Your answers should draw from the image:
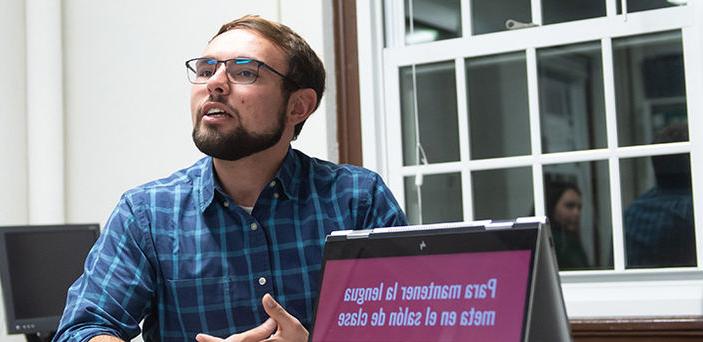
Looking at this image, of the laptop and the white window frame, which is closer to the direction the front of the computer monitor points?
the laptop

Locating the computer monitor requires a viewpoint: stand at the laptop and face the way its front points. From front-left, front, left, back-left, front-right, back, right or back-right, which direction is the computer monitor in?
right

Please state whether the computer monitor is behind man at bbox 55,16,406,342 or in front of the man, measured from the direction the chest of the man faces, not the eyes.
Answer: behind

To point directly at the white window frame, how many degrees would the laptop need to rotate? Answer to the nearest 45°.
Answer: approximately 135° to its right

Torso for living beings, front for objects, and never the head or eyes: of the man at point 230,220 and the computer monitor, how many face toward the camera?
2

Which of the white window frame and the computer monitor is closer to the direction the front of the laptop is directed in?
the computer monitor

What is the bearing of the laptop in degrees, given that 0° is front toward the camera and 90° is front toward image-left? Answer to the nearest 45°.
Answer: approximately 45°
